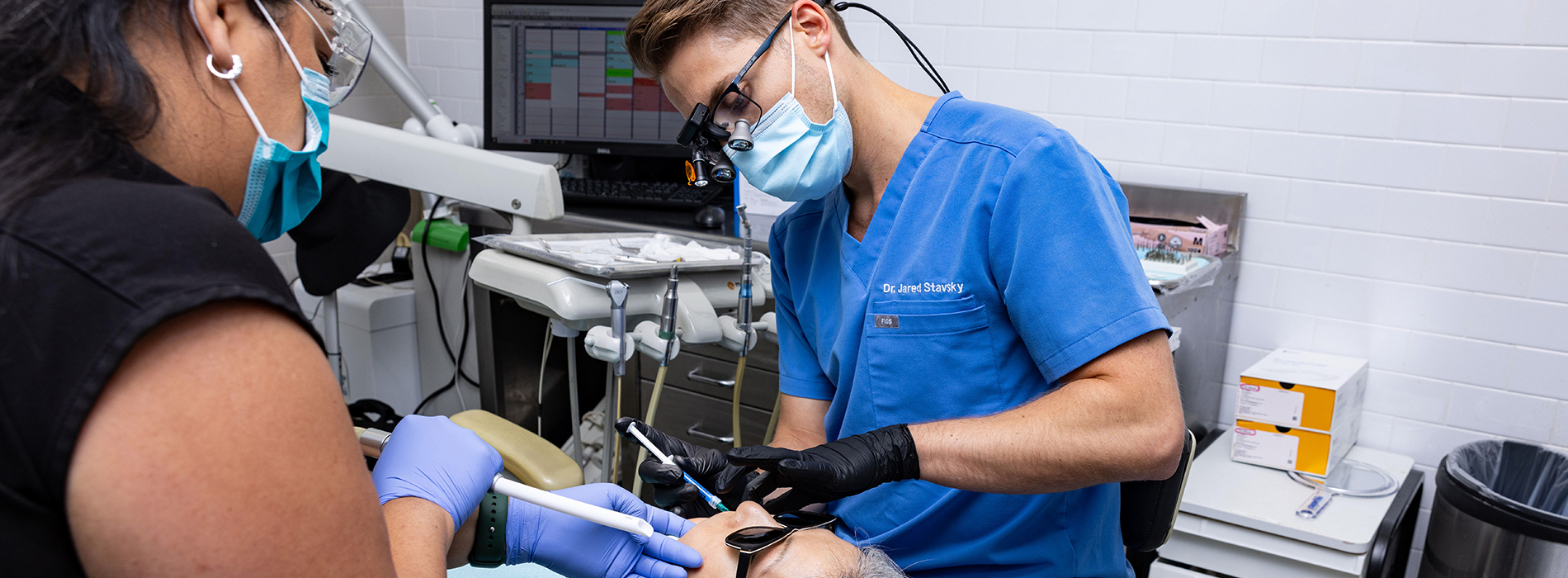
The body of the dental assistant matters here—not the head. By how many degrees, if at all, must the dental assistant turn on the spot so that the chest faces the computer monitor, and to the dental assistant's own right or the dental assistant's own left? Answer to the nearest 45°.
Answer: approximately 45° to the dental assistant's own left

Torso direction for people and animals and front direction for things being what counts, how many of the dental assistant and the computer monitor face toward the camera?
1

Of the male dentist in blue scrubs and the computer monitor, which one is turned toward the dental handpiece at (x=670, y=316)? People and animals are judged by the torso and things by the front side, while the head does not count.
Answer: the computer monitor

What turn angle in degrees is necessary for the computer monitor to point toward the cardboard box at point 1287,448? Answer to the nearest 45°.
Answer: approximately 45° to its left

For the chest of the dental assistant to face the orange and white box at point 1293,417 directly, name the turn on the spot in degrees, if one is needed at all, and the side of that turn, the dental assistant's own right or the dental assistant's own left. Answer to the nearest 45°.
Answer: approximately 45° to the dental assistant's own right

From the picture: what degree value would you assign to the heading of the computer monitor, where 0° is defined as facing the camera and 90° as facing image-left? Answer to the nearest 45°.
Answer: approximately 0°

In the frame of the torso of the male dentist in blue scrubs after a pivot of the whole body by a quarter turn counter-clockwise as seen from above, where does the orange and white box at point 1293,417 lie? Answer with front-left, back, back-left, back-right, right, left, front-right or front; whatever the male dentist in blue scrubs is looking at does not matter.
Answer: left

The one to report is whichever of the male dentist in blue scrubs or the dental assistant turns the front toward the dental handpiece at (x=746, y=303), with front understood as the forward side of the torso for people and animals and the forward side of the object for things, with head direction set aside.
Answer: the dental assistant

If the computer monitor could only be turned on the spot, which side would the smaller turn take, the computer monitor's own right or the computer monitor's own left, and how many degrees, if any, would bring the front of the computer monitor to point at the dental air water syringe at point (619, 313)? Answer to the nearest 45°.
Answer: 0° — it already faces it

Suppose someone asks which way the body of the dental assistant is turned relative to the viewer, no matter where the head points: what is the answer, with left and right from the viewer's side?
facing away from the viewer and to the right of the viewer

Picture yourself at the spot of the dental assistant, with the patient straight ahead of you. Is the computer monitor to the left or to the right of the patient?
left

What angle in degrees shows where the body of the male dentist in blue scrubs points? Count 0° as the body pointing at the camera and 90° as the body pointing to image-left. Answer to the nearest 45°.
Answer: approximately 45°
